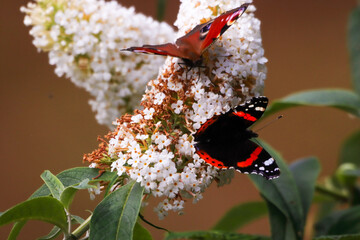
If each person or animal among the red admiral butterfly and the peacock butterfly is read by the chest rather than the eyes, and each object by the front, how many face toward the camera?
1

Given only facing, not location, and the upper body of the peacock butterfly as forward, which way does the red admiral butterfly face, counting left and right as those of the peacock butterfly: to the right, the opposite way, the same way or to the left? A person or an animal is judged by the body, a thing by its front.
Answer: to the left

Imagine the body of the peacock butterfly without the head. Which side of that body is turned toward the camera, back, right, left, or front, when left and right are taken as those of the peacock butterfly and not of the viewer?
front
